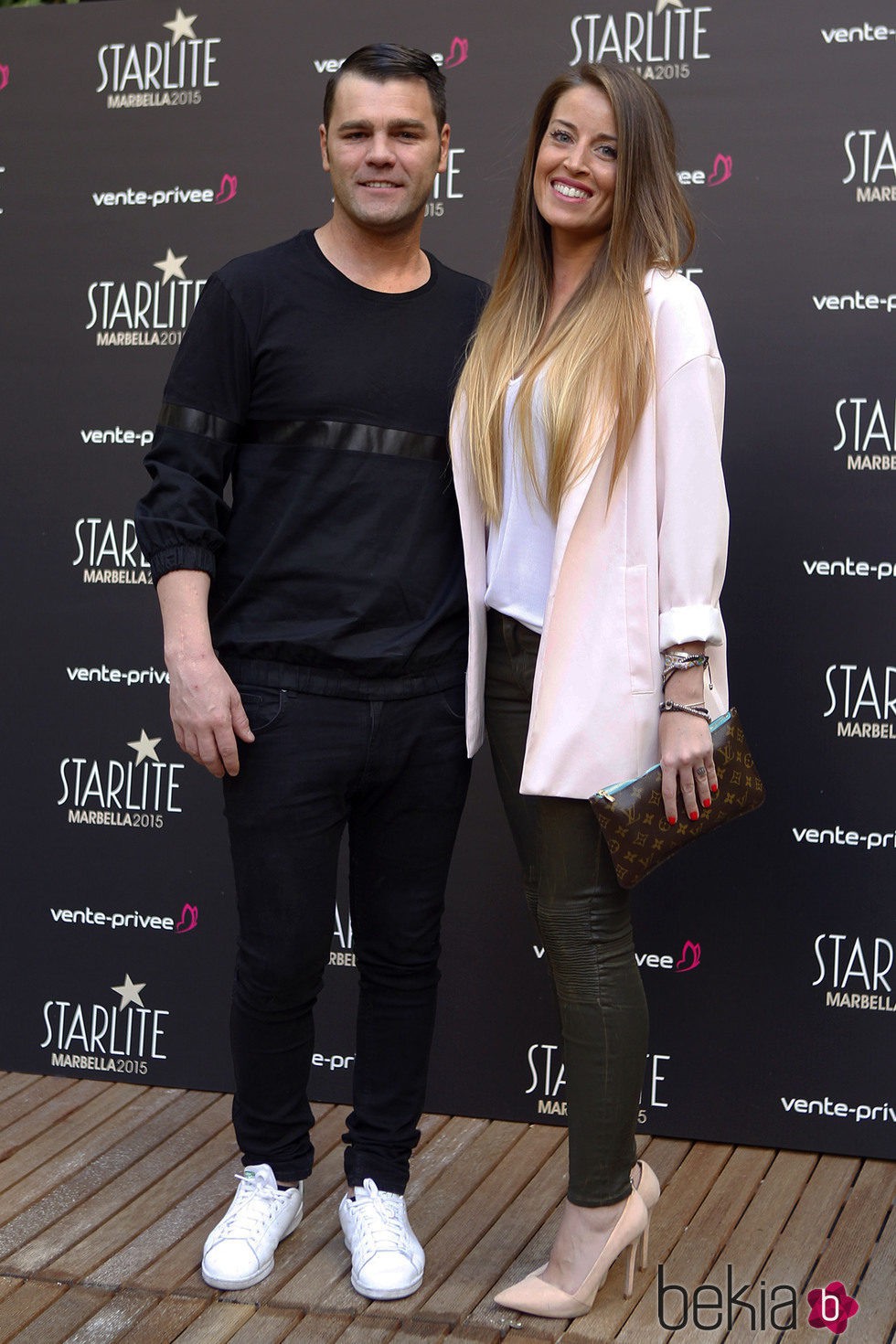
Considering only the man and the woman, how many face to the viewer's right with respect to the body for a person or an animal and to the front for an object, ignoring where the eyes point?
0

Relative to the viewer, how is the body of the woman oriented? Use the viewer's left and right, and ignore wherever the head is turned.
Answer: facing the viewer and to the left of the viewer

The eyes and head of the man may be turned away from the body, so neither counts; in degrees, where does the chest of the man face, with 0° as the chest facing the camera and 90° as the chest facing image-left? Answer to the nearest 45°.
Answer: approximately 0°
